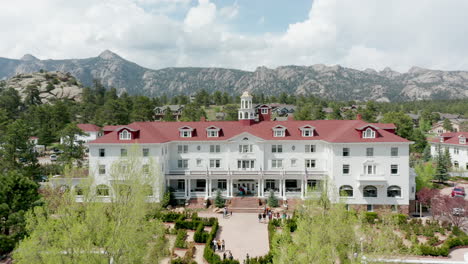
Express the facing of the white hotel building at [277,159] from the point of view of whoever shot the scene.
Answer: facing the viewer

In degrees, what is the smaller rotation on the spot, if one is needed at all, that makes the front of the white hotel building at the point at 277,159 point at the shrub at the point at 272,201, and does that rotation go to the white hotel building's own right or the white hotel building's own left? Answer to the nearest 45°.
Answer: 0° — it already faces it

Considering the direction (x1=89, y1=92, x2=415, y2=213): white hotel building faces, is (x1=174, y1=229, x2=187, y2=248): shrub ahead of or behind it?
ahead
